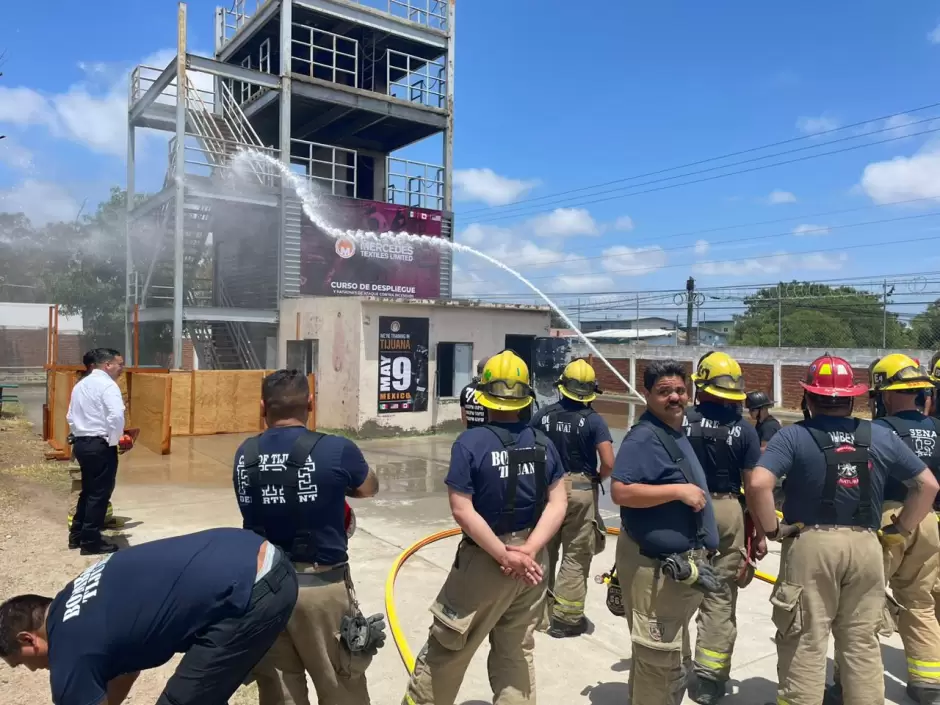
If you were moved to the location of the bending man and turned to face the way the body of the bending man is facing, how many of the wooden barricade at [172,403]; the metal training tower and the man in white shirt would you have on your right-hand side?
3

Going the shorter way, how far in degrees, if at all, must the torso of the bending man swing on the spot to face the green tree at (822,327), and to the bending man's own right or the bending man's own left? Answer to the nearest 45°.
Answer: approximately 135° to the bending man's own right

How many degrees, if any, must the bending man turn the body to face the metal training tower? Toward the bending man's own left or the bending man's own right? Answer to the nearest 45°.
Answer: approximately 90° to the bending man's own right

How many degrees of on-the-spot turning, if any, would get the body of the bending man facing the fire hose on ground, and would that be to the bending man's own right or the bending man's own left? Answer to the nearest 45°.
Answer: approximately 135° to the bending man's own right

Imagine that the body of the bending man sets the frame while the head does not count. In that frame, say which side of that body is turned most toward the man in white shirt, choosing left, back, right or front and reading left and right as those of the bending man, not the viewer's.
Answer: right

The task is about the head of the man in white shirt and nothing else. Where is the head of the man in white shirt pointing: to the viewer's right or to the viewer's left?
to the viewer's right

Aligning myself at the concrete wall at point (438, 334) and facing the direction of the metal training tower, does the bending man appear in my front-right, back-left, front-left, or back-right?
back-left

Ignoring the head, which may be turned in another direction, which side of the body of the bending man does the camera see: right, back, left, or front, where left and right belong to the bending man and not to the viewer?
left

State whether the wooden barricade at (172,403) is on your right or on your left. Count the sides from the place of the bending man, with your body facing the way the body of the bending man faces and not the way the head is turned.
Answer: on your right

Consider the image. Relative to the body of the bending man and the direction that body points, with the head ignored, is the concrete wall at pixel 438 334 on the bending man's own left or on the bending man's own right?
on the bending man's own right
